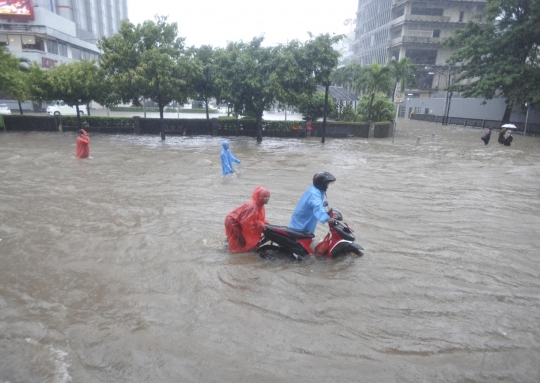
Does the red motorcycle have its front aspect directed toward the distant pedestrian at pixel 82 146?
no

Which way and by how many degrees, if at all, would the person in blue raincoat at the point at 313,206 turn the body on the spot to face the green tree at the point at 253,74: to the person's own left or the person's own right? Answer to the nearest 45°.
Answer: approximately 90° to the person's own left

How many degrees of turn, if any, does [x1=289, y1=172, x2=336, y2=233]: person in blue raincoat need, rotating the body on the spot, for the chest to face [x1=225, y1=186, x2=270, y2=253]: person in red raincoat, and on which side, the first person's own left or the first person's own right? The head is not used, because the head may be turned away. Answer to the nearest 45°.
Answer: approximately 180°

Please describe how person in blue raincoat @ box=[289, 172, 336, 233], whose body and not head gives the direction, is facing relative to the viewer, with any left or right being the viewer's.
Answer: facing to the right of the viewer

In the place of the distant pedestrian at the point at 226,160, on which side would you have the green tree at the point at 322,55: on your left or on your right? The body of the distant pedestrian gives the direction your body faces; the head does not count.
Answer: on your left

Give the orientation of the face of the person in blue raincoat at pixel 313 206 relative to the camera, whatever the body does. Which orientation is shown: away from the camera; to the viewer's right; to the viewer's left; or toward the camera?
to the viewer's right

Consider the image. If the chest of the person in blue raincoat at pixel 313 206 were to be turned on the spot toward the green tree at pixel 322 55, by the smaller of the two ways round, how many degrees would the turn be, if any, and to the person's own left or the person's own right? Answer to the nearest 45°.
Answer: approximately 90° to the person's own left

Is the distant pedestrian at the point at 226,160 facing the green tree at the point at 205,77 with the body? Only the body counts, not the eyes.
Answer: no

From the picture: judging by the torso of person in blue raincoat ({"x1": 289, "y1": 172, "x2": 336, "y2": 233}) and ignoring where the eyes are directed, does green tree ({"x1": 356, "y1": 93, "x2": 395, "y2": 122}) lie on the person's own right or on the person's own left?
on the person's own left

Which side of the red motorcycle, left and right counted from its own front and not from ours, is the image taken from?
right

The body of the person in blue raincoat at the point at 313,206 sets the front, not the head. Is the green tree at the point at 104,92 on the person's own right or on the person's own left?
on the person's own left
